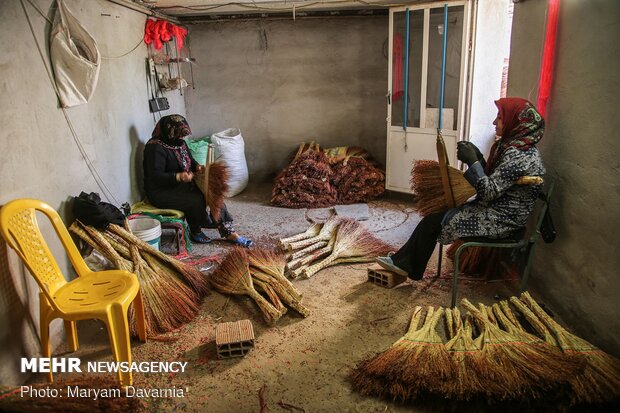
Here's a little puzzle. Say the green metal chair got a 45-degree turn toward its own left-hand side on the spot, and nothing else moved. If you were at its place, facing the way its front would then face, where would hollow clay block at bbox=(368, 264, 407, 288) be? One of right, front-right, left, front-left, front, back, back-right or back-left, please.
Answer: front-right

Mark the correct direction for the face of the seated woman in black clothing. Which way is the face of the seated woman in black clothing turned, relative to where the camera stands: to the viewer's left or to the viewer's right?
to the viewer's right

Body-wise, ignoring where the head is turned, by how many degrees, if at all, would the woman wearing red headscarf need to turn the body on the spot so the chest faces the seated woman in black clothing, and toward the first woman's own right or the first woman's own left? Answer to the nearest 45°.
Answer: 0° — they already face them

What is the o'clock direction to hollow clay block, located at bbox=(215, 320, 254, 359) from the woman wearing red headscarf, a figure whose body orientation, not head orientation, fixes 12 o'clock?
The hollow clay block is roughly at 11 o'clock from the woman wearing red headscarf.

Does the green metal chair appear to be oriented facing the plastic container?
yes

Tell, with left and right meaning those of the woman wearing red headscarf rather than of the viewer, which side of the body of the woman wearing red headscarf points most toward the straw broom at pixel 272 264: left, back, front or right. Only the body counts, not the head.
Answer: front

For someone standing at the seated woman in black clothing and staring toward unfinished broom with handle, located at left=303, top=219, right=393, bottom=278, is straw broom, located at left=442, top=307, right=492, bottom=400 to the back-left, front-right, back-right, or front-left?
front-right

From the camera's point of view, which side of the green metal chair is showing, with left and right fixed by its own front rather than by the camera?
left

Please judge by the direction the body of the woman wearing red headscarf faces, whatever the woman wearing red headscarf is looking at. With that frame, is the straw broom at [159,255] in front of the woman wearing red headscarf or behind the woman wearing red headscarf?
in front

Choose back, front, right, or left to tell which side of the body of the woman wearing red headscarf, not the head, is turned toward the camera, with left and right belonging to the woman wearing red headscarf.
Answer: left

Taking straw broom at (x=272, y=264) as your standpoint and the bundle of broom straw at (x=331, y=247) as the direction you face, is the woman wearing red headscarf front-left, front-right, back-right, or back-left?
front-right

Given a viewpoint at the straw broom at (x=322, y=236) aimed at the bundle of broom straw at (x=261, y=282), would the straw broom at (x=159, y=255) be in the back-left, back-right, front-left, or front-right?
front-right

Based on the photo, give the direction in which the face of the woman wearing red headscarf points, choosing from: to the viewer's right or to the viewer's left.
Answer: to the viewer's left

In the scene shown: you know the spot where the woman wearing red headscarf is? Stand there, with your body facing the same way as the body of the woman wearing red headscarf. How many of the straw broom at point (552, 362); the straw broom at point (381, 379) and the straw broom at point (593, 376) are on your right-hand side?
0

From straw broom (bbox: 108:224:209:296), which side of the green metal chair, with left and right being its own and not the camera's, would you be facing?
front

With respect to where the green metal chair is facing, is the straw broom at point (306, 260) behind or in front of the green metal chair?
in front
